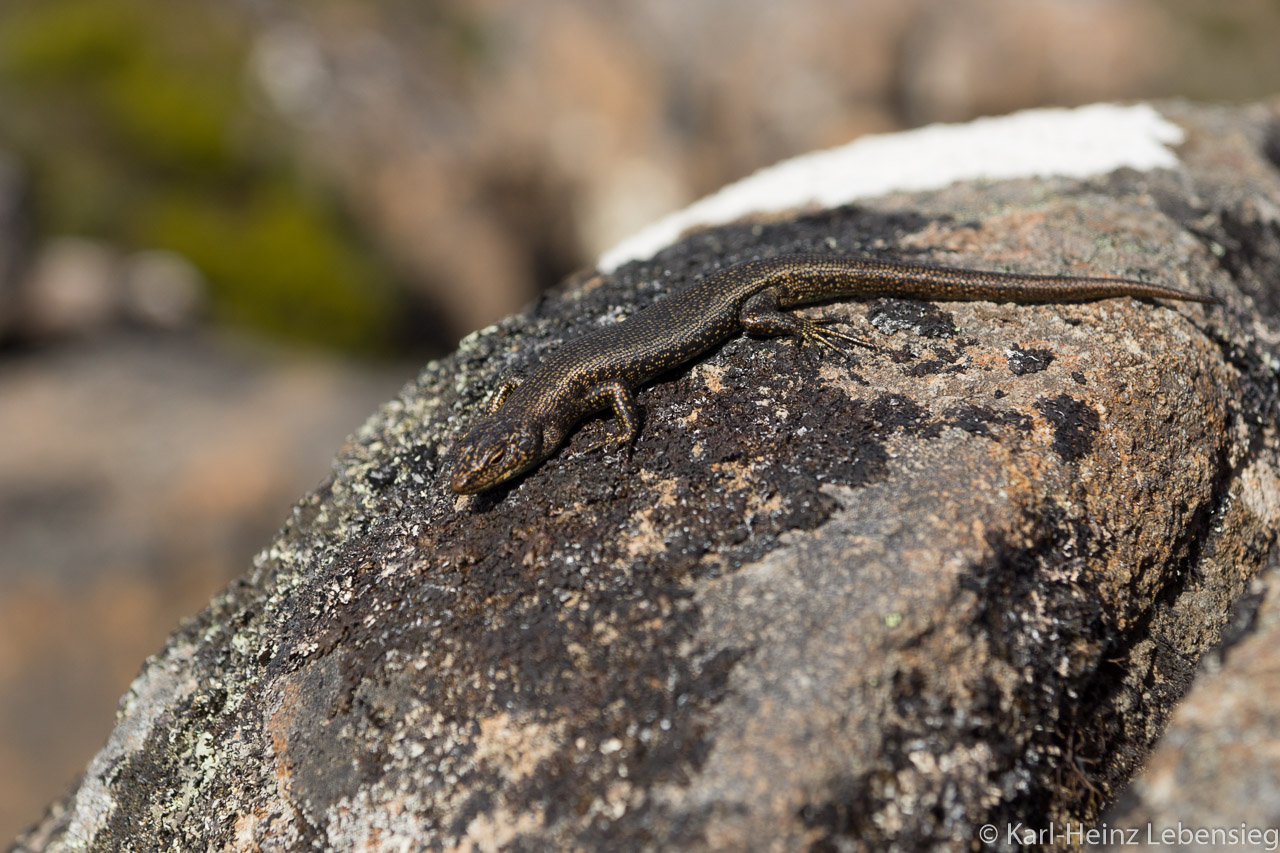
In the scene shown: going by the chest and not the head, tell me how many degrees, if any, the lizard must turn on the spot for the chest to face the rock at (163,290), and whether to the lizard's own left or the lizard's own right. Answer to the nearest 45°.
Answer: approximately 90° to the lizard's own right

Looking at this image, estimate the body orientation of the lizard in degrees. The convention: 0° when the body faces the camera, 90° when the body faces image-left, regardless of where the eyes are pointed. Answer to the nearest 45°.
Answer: approximately 45°

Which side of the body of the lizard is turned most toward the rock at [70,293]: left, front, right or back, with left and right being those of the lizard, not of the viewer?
right
